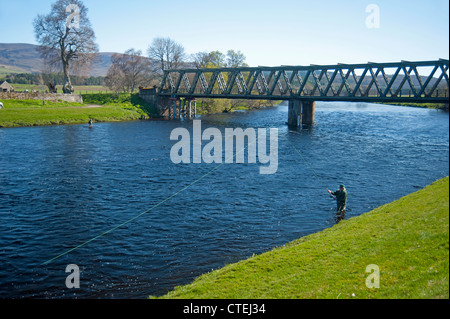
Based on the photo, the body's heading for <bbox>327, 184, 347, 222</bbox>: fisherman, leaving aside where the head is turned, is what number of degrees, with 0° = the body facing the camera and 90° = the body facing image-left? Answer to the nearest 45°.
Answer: approximately 90°
